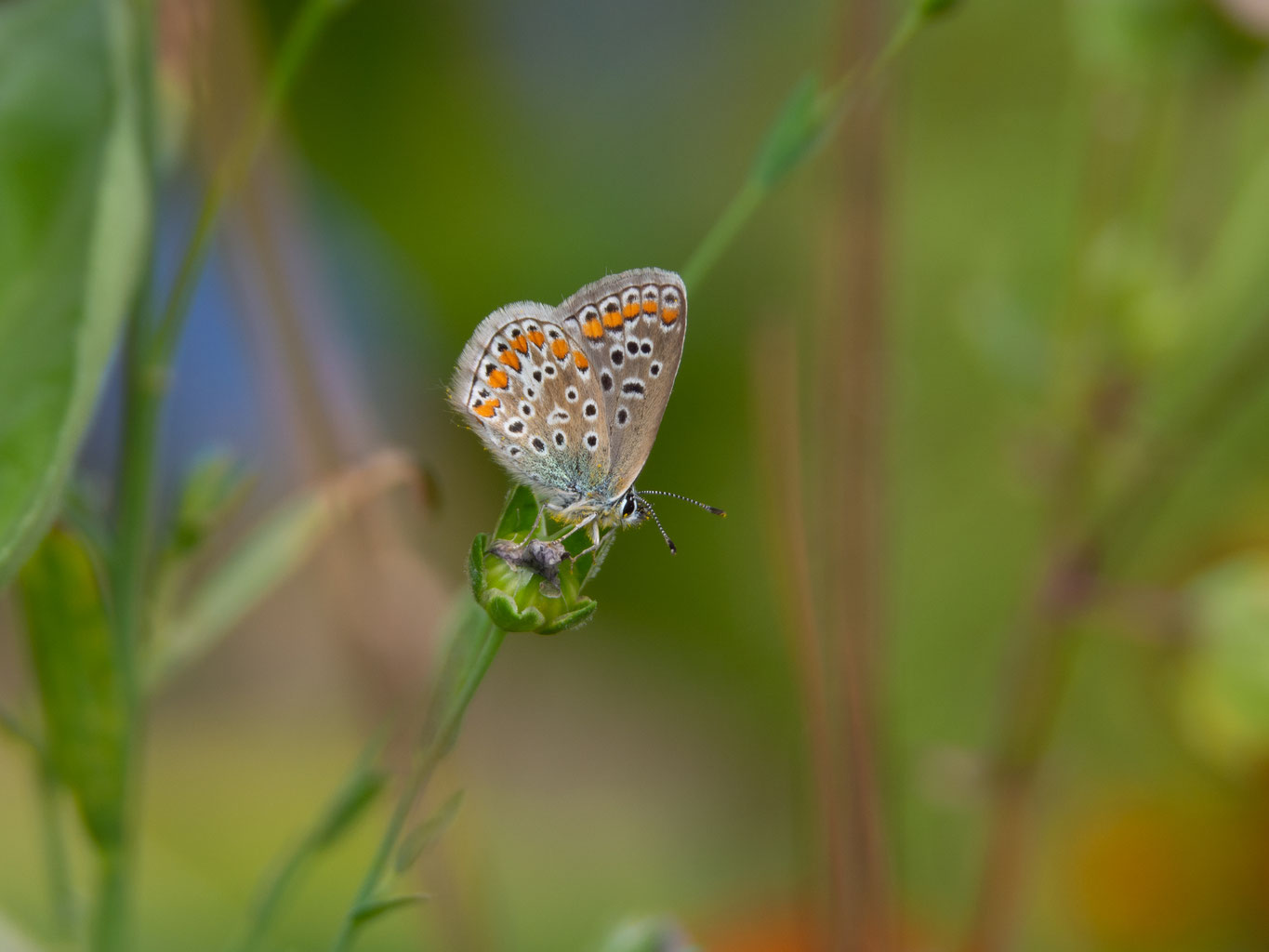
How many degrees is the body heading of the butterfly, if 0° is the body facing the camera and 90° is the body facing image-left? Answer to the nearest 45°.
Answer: approximately 270°
